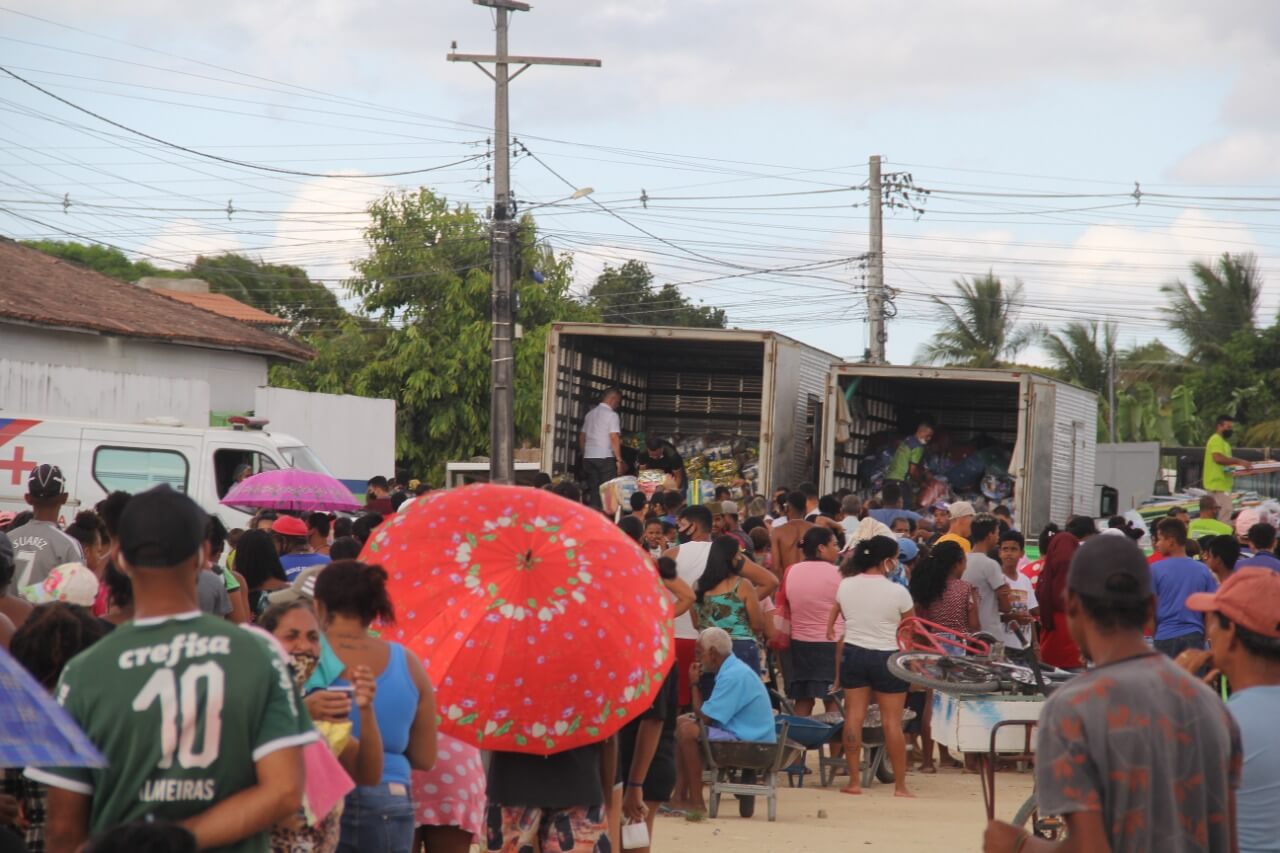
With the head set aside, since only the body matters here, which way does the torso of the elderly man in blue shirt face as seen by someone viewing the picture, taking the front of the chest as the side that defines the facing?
to the viewer's left

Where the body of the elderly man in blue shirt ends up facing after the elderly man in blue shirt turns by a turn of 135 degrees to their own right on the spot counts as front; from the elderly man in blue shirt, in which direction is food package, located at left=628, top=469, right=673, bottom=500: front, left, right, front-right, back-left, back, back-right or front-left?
front-left

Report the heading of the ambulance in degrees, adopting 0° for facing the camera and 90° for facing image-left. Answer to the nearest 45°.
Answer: approximately 270°

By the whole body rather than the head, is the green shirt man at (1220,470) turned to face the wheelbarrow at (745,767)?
no

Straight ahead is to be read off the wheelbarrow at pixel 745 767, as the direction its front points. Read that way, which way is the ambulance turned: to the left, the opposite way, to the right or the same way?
to the right

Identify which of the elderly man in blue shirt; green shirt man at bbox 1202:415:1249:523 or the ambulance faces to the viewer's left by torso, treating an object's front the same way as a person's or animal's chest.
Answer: the elderly man in blue shirt

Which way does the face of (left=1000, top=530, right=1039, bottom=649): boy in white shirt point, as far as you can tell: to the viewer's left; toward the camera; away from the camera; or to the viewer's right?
toward the camera

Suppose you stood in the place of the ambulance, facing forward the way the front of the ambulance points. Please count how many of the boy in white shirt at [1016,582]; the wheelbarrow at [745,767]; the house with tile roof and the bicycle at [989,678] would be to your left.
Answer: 1

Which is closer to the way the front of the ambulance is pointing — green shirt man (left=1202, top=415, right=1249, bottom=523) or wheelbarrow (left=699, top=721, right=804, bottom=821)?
the green shirt man

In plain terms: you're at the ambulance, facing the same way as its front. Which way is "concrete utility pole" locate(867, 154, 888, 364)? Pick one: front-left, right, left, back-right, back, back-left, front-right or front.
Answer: front-left

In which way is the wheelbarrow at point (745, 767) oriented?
away from the camera

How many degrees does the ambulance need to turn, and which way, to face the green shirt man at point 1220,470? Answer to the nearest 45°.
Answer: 0° — it already faces them
